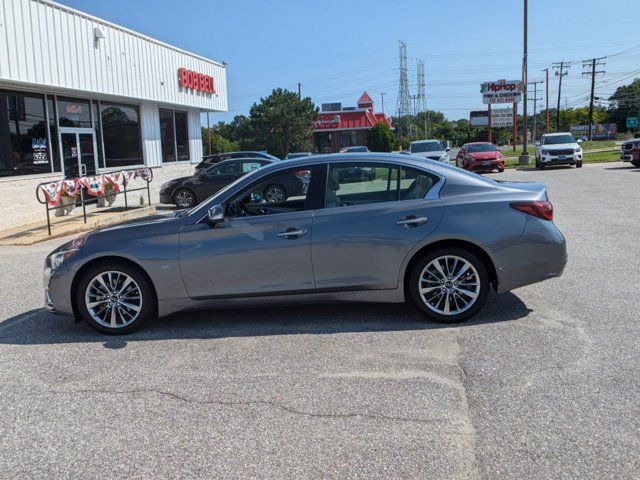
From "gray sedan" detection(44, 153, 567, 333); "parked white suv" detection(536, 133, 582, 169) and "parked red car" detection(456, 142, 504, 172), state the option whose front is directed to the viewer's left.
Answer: the gray sedan

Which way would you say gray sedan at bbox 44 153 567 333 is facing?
to the viewer's left

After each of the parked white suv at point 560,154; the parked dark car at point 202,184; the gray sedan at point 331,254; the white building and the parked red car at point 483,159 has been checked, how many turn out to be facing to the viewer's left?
2

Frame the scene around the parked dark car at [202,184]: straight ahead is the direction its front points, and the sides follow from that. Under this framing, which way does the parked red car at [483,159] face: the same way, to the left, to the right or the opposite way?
to the left

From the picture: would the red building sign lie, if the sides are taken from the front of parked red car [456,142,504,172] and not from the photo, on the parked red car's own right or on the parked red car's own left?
on the parked red car's own right

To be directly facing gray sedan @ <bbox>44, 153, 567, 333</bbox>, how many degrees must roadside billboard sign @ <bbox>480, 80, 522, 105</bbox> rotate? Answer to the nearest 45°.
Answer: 0° — it already faces it

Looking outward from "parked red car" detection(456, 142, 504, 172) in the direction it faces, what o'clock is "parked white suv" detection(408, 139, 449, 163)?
The parked white suv is roughly at 3 o'clock from the parked red car.

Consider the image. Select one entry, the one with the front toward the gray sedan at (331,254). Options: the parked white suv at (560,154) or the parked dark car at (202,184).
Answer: the parked white suv

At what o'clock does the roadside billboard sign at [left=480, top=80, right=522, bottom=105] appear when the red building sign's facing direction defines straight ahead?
The roadside billboard sign is roughly at 9 o'clock from the red building sign.

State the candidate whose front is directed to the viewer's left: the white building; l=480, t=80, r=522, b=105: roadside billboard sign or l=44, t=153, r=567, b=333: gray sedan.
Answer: the gray sedan

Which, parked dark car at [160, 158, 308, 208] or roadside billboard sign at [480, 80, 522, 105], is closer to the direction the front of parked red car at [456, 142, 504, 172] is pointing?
the parked dark car

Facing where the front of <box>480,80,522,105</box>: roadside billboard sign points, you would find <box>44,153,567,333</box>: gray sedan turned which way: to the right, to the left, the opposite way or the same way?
to the right

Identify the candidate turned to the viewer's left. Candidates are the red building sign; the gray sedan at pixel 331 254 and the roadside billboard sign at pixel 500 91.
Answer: the gray sedan

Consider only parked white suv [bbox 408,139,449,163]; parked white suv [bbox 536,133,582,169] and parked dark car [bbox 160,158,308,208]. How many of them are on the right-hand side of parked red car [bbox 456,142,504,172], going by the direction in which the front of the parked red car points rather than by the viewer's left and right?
2
